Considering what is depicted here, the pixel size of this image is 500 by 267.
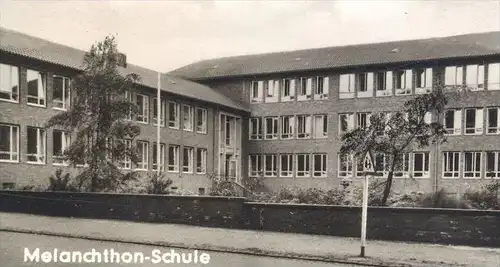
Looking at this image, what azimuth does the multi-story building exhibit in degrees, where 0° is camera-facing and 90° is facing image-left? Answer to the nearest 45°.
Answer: approximately 0°

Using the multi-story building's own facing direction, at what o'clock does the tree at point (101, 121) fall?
The tree is roughly at 1 o'clock from the multi-story building.

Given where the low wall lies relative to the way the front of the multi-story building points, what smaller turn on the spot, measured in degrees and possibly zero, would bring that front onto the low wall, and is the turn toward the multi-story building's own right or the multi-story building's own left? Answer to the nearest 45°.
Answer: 0° — it already faces it

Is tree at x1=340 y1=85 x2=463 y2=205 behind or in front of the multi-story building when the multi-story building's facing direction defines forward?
in front

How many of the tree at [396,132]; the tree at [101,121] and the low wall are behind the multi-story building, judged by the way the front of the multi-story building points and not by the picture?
0
